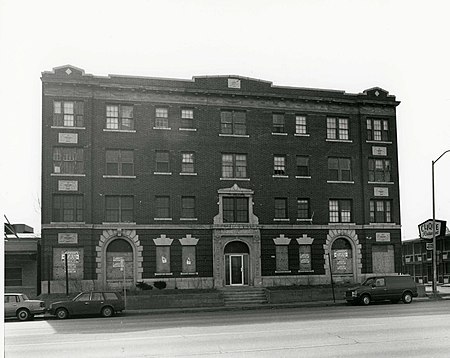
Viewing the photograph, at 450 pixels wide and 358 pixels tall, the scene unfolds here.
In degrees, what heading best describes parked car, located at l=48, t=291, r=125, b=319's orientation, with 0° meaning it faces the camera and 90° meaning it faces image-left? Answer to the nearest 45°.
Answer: approximately 90°

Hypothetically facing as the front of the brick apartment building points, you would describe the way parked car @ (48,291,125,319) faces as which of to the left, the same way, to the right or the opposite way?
to the right

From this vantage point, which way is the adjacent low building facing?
toward the camera

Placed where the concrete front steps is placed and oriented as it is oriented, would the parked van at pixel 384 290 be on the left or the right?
on its left

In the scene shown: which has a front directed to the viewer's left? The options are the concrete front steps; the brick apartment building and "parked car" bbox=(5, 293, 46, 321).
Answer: the parked car

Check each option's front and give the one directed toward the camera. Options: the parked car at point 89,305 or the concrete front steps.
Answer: the concrete front steps

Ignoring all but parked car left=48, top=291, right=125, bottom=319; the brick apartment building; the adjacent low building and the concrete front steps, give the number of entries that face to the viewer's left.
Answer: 1

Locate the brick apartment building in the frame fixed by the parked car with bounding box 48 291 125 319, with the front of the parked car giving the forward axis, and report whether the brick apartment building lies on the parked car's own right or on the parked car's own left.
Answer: on the parked car's own right

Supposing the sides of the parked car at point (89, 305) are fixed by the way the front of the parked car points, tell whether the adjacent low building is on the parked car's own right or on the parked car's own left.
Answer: on the parked car's own right

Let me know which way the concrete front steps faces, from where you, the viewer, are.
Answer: facing the viewer

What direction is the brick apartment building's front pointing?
toward the camera

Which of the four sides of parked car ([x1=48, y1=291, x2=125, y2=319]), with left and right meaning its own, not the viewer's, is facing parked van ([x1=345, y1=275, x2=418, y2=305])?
back

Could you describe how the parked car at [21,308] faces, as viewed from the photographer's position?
facing to the left of the viewer
